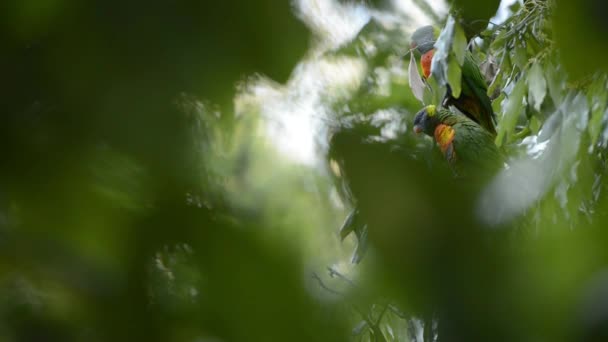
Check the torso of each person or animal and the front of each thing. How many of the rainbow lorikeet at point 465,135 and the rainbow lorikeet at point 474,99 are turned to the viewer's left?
2

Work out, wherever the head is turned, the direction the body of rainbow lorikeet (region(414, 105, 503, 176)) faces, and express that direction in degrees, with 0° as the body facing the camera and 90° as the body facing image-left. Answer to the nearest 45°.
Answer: approximately 90°

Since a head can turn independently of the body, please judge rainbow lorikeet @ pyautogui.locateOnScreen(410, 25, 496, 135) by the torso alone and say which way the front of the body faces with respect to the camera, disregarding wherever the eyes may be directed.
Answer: to the viewer's left
